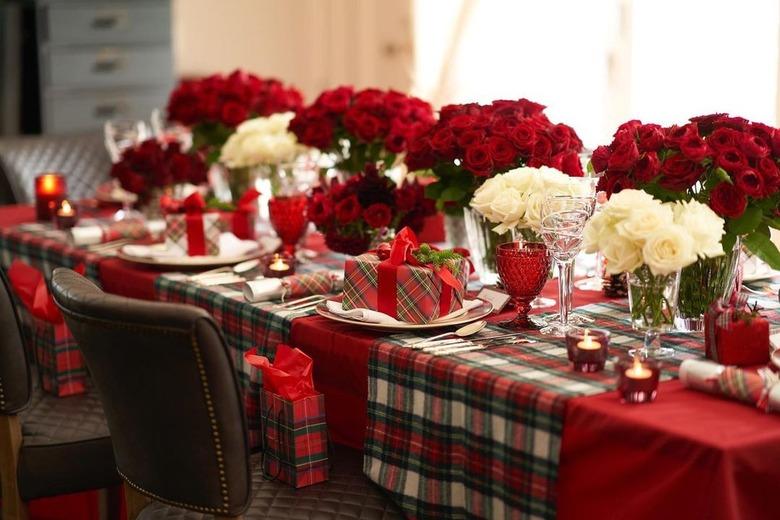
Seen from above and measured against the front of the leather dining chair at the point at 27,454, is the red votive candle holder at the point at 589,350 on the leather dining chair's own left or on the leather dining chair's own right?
on the leather dining chair's own right

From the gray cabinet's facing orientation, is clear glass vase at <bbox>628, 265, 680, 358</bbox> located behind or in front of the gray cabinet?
in front

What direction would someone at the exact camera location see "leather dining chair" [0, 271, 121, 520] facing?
facing away from the viewer and to the right of the viewer

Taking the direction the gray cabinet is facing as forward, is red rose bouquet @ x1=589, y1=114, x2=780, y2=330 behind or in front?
in front

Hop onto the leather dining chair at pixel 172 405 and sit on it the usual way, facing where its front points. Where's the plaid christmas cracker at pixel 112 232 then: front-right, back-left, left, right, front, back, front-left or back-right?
front-left

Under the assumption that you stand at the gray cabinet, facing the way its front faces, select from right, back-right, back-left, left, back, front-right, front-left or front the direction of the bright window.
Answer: front-left

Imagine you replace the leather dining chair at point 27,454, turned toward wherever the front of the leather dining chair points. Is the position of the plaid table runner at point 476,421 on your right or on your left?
on your right

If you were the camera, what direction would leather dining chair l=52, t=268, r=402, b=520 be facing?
facing away from the viewer and to the right of the viewer

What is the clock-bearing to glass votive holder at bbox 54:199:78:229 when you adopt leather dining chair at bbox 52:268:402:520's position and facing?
The glass votive holder is roughly at 10 o'clock from the leather dining chair.

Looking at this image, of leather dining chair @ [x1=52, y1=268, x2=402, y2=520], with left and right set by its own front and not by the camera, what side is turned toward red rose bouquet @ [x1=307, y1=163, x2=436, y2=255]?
front

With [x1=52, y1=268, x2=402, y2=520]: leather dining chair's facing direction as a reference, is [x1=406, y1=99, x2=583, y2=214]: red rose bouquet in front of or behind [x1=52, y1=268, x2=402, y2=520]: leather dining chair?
in front

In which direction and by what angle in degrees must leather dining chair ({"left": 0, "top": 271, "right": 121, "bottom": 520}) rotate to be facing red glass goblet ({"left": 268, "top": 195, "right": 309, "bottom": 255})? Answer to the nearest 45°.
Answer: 0° — it already faces it

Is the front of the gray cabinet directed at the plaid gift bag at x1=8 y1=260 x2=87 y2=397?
yes

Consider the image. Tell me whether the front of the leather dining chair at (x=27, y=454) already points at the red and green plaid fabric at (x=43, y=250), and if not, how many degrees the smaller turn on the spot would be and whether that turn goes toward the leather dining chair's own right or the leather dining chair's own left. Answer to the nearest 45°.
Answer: approximately 45° to the leather dining chair's own left

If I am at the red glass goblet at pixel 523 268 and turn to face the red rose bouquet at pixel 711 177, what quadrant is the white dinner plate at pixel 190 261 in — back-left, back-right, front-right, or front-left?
back-left

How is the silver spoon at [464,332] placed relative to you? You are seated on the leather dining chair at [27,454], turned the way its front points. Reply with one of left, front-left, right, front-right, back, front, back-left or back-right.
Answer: right

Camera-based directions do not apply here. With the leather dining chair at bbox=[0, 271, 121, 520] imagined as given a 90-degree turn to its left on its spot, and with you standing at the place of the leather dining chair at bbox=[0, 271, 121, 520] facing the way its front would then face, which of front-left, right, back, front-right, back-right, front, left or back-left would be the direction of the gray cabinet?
front-right

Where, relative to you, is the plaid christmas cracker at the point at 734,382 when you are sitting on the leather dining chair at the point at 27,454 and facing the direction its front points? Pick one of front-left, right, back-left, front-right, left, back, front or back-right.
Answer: right
